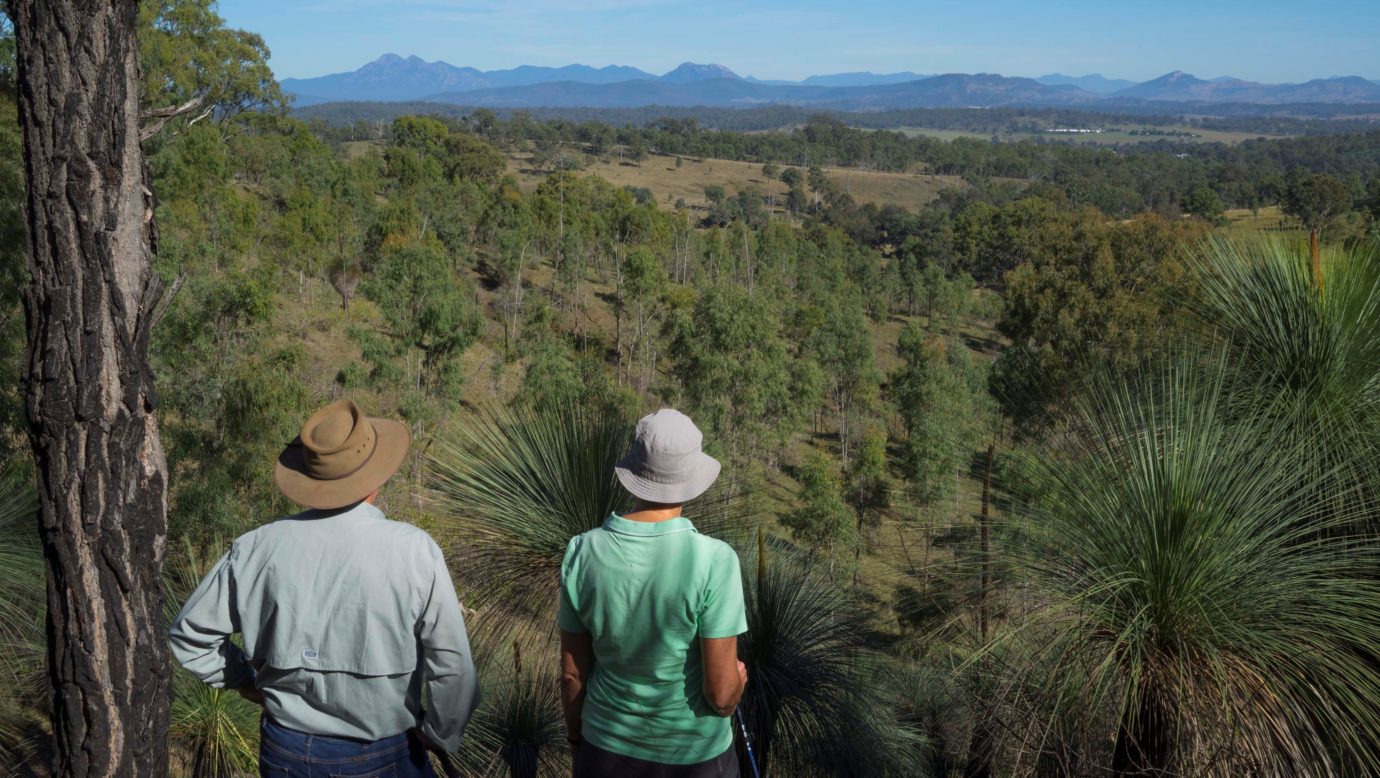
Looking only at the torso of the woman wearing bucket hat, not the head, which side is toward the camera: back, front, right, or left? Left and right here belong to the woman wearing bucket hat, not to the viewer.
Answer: back

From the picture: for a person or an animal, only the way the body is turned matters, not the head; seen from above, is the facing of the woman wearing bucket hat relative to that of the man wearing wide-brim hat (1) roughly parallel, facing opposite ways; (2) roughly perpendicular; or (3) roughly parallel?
roughly parallel

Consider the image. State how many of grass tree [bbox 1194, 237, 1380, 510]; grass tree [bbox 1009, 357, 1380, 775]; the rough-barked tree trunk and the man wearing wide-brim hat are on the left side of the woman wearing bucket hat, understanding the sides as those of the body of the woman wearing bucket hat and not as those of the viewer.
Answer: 2

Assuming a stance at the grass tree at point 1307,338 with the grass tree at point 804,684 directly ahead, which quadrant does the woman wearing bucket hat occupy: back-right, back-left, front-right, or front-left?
front-left

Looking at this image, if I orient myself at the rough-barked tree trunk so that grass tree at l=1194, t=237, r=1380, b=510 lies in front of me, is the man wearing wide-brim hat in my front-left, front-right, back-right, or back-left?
front-right

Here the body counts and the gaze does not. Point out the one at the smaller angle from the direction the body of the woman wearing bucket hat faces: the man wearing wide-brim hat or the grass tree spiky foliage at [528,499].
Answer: the grass tree spiky foliage

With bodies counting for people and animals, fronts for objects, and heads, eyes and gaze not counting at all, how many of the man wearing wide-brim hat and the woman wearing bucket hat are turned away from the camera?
2

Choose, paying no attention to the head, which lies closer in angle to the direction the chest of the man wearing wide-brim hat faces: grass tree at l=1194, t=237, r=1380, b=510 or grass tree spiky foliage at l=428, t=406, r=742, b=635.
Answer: the grass tree spiky foliage

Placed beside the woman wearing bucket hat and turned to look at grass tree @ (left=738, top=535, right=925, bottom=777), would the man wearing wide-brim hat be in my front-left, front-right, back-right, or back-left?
back-left

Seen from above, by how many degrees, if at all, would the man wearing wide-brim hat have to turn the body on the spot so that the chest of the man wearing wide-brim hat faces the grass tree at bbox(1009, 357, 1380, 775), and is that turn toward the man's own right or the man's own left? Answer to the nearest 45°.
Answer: approximately 90° to the man's own right

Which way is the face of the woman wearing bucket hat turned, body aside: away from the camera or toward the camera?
away from the camera

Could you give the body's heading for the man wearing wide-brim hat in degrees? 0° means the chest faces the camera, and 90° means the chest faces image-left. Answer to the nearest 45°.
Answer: approximately 180°

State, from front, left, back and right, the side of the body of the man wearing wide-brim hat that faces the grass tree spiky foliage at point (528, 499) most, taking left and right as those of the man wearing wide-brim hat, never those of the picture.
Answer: front

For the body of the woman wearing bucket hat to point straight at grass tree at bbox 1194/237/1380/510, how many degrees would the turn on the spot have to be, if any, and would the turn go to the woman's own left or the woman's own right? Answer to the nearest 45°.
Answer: approximately 45° to the woman's own right
